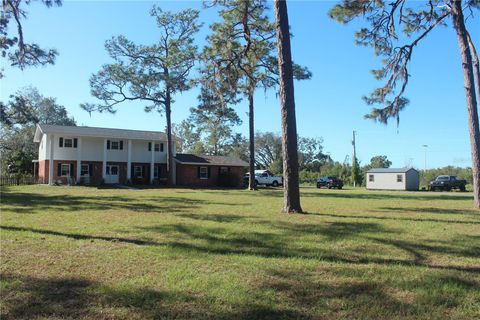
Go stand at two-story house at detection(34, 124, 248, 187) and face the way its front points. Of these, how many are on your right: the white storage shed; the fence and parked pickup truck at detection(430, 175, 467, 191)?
1

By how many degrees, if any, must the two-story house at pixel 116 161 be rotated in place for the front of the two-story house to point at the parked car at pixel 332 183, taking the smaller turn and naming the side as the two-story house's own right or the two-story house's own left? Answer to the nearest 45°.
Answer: approximately 90° to the two-story house's own left

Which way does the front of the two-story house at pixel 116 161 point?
toward the camera

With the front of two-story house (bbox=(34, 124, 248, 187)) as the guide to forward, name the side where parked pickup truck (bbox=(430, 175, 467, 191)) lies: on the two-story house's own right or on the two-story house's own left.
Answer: on the two-story house's own left

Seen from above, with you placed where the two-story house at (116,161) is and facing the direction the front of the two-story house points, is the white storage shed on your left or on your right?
on your left

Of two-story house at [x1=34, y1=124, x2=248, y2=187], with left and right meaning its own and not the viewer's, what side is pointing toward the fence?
right

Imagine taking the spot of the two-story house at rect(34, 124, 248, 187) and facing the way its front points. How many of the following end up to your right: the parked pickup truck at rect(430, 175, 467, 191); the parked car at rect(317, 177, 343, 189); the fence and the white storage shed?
1
